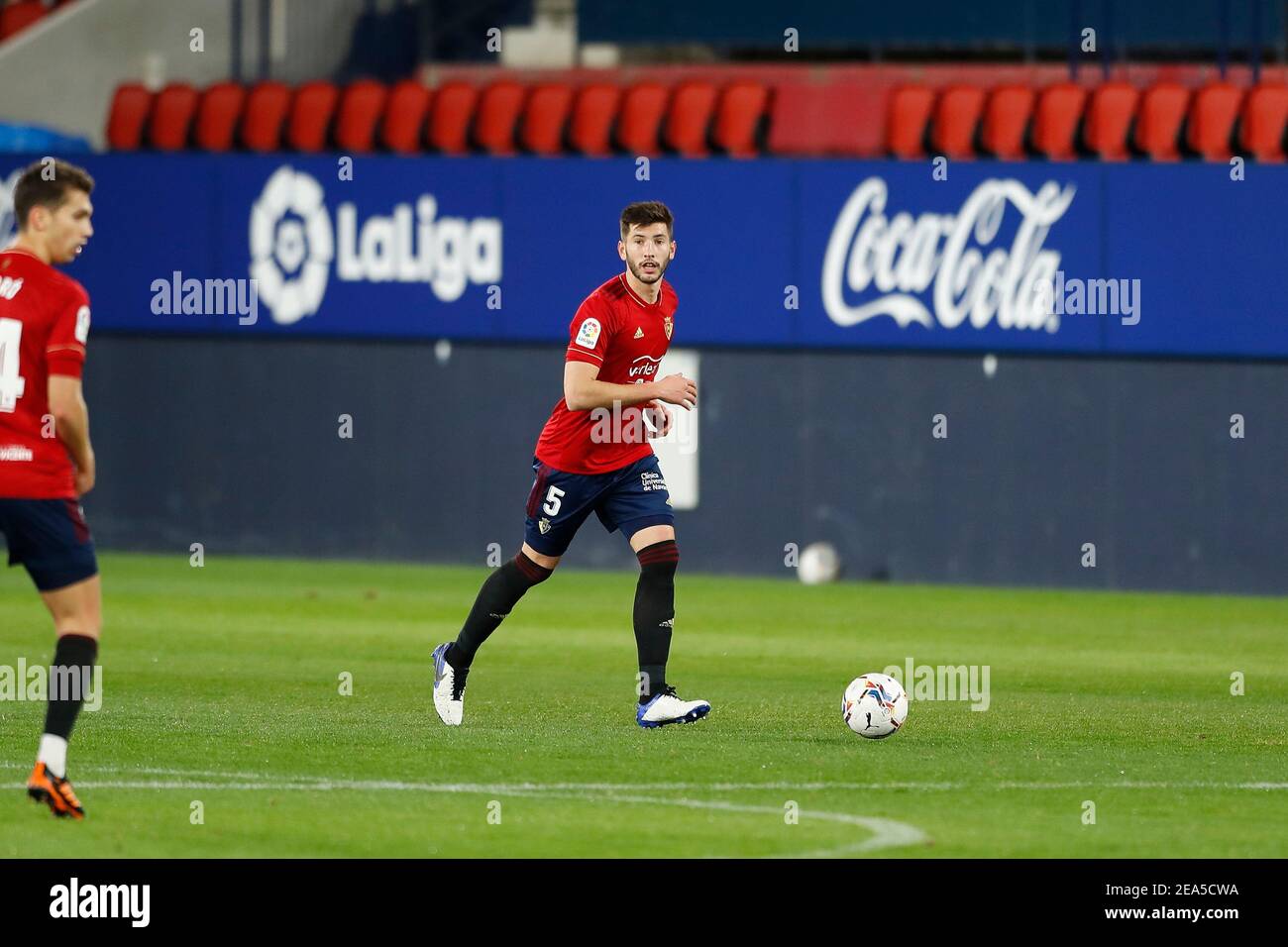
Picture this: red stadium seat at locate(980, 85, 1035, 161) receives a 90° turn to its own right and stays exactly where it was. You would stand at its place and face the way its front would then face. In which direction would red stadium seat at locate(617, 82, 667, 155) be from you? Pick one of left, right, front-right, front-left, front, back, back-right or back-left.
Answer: front-left

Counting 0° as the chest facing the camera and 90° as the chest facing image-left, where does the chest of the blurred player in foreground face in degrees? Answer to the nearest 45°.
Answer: approximately 225°

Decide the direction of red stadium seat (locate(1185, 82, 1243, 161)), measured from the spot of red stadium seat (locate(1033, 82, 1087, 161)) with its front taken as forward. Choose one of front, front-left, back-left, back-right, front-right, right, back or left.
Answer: back-left

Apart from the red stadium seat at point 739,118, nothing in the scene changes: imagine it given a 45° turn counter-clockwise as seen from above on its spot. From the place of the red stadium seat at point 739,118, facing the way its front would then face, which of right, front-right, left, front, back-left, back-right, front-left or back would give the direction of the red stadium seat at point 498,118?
right

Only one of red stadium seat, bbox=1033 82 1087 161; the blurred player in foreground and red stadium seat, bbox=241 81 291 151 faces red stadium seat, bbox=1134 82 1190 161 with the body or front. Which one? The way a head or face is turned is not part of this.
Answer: the blurred player in foreground

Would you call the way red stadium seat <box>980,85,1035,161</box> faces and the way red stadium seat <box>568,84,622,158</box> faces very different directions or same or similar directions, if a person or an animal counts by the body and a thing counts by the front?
same or similar directions

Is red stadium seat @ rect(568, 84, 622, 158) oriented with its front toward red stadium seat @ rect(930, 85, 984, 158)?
no

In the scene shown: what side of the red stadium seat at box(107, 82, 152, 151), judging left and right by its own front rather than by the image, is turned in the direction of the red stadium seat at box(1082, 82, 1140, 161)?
left

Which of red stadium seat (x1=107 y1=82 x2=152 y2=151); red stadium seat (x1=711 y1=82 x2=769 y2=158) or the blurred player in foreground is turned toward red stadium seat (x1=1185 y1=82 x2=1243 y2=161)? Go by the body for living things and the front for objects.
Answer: the blurred player in foreground

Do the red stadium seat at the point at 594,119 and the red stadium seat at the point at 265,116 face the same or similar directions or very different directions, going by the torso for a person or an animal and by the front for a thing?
same or similar directions

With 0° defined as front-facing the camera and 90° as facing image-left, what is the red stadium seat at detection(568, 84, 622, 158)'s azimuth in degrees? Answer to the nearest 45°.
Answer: approximately 45°

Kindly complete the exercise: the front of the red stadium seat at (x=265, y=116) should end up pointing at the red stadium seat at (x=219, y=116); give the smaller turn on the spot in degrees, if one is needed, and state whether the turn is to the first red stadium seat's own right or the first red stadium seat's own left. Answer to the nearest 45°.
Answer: approximately 45° to the first red stadium seat's own right

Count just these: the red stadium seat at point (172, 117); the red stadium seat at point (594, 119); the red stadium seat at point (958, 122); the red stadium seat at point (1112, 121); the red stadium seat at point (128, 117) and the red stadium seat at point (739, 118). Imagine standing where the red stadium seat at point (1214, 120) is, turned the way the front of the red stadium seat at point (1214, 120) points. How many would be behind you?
0

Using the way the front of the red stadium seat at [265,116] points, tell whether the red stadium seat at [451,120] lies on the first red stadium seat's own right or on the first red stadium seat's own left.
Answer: on the first red stadium seat's own left

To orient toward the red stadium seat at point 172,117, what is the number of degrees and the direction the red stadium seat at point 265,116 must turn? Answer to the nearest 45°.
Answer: approximately 45° to its right

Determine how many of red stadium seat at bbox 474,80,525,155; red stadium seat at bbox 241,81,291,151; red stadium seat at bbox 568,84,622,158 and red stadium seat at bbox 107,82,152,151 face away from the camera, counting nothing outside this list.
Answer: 0

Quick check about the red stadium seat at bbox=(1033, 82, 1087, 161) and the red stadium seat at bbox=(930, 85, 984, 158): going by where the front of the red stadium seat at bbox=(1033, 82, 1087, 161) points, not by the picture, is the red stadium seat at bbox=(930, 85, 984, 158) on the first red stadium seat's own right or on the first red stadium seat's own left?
on the first red stadium seat's own right

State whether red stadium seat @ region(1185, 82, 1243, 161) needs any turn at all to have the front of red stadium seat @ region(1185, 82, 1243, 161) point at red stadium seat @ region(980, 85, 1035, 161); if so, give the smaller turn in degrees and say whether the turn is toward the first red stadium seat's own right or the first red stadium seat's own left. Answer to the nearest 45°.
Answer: approximately 45° to the first red stadium seat's own right

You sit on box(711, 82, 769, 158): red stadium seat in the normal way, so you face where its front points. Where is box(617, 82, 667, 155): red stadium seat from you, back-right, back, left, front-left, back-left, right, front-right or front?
front-right

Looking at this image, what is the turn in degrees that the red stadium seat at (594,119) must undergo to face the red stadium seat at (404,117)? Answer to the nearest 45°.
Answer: approximately 45° to its right

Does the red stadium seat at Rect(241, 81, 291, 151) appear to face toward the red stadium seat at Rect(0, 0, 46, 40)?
no

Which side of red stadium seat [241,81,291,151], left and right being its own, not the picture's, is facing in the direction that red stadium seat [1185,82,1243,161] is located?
left

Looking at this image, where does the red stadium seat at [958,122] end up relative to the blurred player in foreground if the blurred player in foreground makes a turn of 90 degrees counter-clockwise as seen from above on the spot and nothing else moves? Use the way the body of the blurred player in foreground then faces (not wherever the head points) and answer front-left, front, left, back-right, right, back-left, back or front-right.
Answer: right

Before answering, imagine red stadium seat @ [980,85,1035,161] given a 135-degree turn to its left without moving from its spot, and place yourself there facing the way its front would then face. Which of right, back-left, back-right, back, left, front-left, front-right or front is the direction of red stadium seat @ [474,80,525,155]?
back
